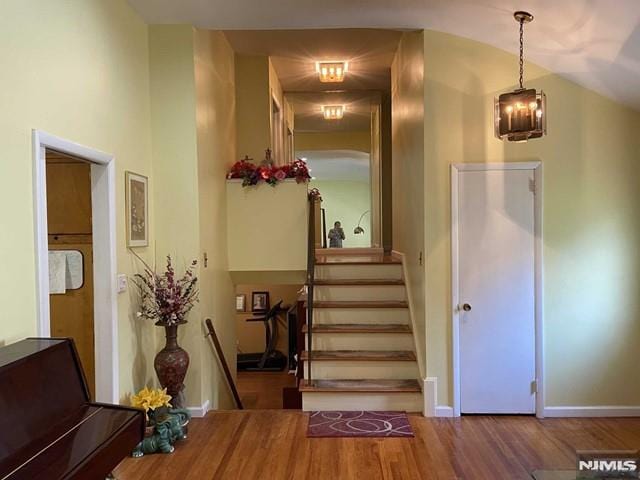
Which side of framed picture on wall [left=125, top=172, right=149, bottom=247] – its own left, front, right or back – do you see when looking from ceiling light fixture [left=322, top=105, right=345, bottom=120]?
left

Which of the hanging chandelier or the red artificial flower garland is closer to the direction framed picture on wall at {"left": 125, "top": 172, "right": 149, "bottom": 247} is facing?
the hanging chandelier

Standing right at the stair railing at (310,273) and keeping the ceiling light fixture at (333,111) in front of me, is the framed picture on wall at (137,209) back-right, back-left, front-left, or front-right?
back-left

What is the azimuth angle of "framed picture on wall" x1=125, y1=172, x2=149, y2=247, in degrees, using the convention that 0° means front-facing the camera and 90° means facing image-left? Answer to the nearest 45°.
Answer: approximately 315°

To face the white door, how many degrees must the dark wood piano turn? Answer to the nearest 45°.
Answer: approximately 45° to its left

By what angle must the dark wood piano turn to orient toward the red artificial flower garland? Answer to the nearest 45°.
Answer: approximately 90° to its left

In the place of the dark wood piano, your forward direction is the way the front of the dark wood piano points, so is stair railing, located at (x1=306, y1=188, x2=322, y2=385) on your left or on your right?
on your left

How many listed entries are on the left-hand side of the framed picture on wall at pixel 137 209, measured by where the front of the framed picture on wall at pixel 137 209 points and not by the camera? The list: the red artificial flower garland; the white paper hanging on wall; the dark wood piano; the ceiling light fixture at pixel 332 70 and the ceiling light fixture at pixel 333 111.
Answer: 3
